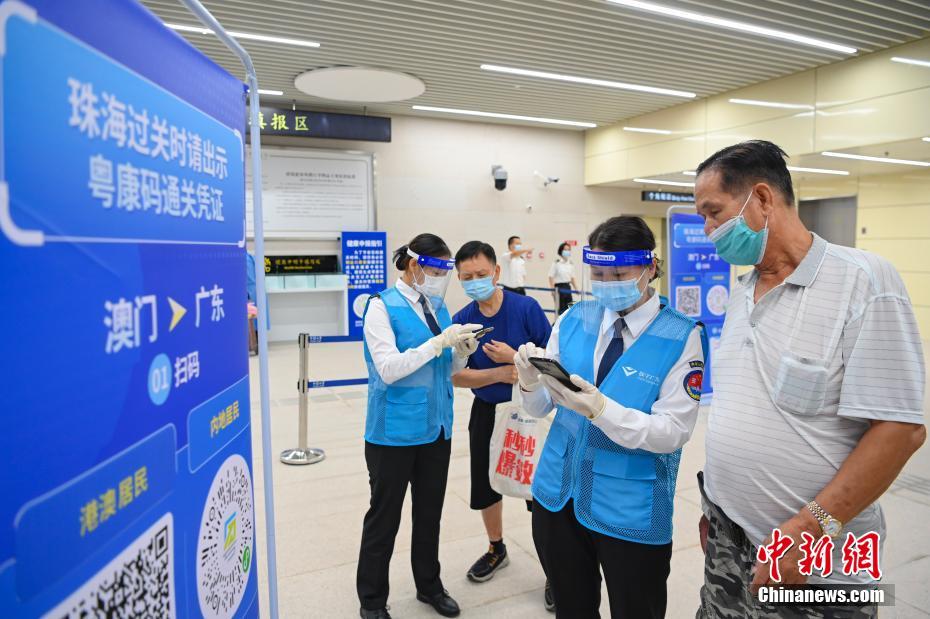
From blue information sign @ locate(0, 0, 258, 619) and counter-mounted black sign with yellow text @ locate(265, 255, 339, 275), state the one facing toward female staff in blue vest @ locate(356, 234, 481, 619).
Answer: the counter-mounted black sign with yellow text

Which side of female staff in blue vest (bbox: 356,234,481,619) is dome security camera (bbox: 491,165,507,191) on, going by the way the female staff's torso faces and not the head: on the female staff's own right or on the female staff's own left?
on the female staff's own left

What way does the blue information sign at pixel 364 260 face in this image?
toward the camera

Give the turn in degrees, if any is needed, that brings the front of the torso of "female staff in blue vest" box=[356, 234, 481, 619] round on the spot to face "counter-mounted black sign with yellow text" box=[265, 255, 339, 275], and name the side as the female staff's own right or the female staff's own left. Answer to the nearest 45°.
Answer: approximately 135° to the female staff's own left

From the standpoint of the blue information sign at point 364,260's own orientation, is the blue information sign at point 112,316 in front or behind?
in front

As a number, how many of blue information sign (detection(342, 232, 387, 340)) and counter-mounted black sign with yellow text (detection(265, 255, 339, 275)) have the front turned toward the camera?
2

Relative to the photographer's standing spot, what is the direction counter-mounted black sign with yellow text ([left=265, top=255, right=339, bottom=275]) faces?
facing the viewer

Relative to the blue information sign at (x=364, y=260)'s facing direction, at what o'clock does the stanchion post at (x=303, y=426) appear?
The stanchion post is roughly at 12 o'clock from the blue information sign.

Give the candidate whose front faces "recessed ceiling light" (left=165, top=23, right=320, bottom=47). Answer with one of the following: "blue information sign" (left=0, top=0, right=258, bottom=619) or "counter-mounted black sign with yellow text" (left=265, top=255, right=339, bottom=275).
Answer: the counter-mounted black sign with yellow text

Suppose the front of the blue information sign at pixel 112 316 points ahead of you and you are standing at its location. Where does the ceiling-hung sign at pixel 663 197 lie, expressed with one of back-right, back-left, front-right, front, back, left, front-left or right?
left

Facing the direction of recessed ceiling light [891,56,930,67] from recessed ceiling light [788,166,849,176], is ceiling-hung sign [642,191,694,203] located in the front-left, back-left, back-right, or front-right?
back-right

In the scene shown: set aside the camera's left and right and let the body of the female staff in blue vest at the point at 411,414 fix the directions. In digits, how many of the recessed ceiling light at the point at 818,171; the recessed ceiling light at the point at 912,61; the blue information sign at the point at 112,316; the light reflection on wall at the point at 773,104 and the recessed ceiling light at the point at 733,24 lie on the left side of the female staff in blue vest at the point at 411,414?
4

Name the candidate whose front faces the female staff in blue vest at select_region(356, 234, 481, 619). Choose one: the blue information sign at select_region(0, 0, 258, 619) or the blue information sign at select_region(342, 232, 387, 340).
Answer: the blue information sign at select_region(342, 232, 387, 340)

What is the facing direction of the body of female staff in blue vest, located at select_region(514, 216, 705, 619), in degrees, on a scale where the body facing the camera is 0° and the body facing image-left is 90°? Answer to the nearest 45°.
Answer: approximately 45°

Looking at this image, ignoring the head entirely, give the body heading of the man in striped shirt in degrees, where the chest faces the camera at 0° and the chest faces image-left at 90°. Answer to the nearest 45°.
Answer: approximately 45°
